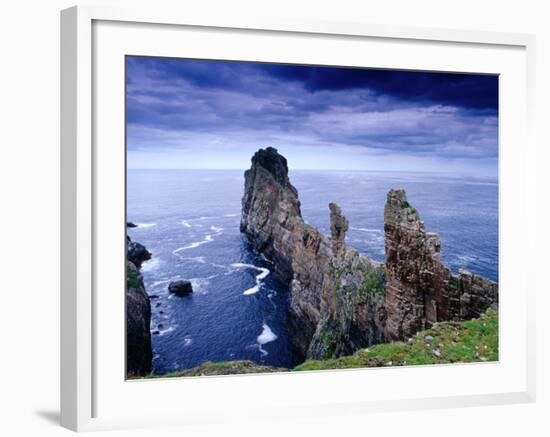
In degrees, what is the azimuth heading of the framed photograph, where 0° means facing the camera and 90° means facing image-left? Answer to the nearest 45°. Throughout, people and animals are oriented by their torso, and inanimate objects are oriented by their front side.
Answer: approximately 315°
